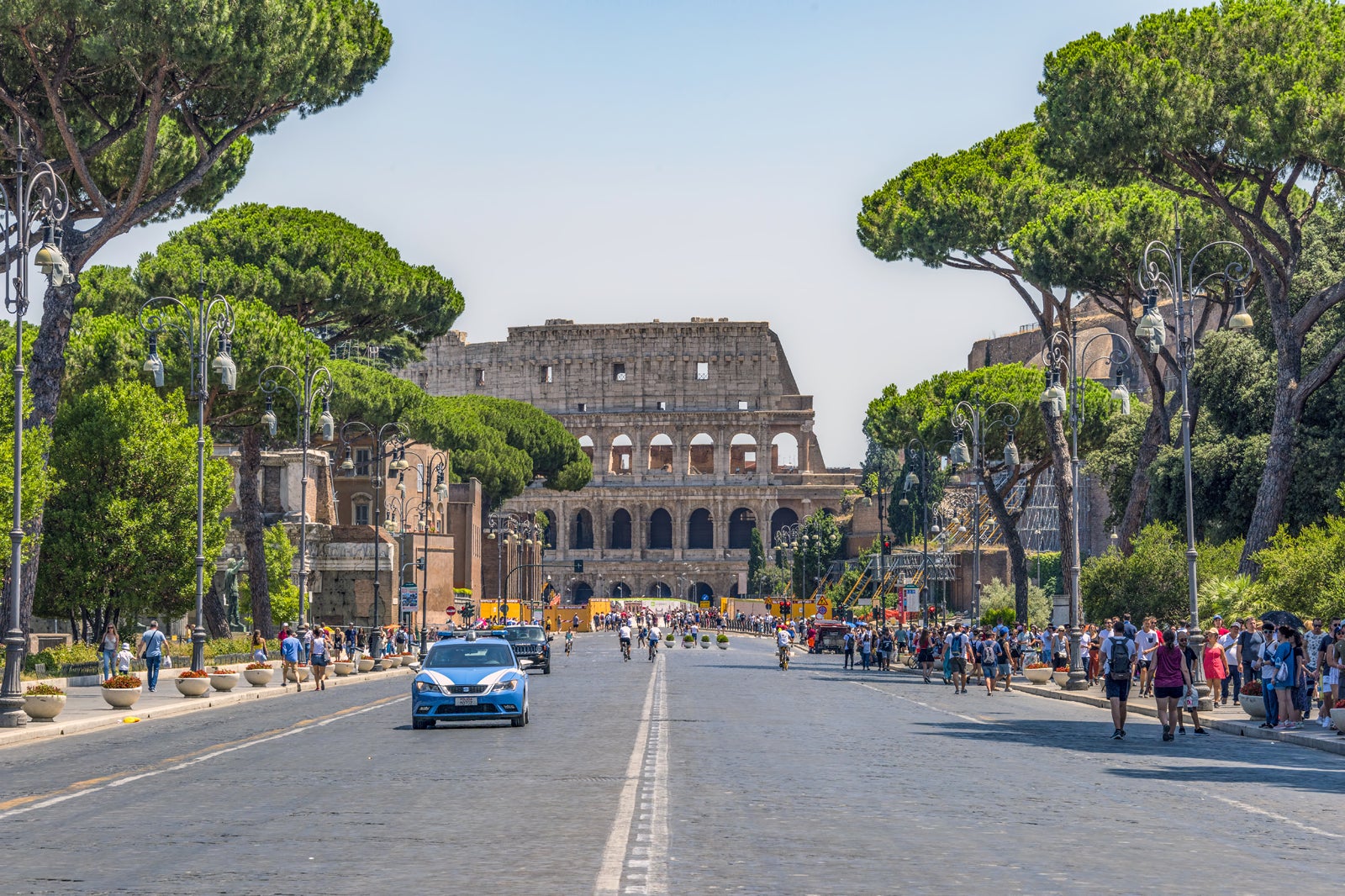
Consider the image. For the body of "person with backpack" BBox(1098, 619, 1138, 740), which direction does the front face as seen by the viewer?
away from the camera

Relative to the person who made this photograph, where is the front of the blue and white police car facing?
facing the viewer

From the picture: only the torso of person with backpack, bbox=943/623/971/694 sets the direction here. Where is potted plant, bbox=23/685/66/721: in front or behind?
behind

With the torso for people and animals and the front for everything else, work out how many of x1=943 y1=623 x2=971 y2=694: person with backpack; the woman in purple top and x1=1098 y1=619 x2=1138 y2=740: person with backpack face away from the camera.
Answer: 3

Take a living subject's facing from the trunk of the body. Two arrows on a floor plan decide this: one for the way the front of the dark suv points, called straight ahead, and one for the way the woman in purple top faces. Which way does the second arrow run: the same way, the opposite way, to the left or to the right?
the opposite way

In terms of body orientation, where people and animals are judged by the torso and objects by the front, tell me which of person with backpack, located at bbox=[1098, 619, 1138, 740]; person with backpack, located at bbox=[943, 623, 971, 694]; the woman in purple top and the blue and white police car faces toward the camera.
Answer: the blue and white police car

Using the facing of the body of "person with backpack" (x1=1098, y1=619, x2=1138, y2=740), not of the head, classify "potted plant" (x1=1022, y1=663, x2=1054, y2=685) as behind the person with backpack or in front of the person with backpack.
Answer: in front

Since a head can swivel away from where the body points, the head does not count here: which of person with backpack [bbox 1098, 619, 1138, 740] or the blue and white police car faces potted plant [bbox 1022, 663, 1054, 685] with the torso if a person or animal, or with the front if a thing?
the person with backpack

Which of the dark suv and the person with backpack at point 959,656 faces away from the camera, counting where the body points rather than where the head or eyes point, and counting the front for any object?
the person with backpack

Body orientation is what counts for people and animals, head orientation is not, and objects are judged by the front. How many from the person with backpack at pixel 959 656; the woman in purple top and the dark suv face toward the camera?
1

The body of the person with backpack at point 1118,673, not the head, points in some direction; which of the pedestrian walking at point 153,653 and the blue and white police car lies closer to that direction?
the pedestrian walking

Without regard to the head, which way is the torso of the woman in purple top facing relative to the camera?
away from the camera

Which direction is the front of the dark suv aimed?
toward the camera

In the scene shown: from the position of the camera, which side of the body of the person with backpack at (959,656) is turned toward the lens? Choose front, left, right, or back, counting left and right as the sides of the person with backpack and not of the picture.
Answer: back

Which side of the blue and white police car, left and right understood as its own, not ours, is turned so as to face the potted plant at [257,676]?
back
